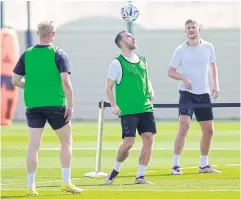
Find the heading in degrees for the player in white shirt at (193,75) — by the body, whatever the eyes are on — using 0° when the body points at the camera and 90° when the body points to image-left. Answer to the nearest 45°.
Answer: approximately 0°

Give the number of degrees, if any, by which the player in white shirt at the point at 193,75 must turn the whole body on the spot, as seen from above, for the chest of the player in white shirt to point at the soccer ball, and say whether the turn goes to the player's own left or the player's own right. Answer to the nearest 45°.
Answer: approximately 45° to the player's own right
